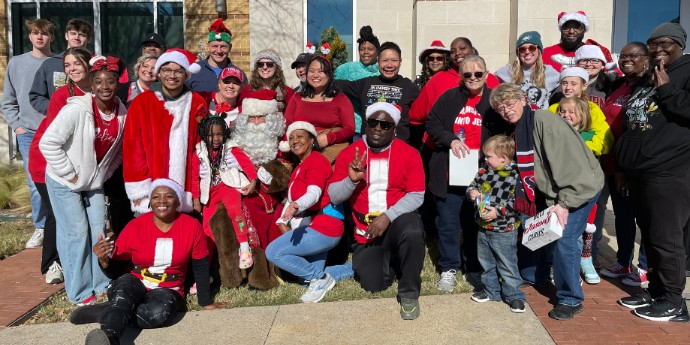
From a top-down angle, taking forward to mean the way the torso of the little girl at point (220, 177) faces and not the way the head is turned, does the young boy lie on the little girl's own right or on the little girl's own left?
on the little girl's own left

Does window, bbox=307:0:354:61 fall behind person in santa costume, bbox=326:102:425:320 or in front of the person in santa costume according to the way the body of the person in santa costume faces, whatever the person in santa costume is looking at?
behind

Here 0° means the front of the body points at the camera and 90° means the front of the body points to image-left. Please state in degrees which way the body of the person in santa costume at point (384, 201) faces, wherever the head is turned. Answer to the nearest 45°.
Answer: approximately 0°

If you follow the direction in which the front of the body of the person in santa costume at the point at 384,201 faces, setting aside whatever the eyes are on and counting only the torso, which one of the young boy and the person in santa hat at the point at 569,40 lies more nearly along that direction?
the young boy

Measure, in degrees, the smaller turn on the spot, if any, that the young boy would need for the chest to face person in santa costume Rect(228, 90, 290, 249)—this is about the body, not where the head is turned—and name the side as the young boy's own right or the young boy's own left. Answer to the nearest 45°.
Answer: approximately 45° to the young boy's own right

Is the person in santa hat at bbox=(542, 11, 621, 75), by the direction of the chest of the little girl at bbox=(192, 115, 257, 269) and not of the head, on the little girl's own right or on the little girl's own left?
on the little girl's own left
